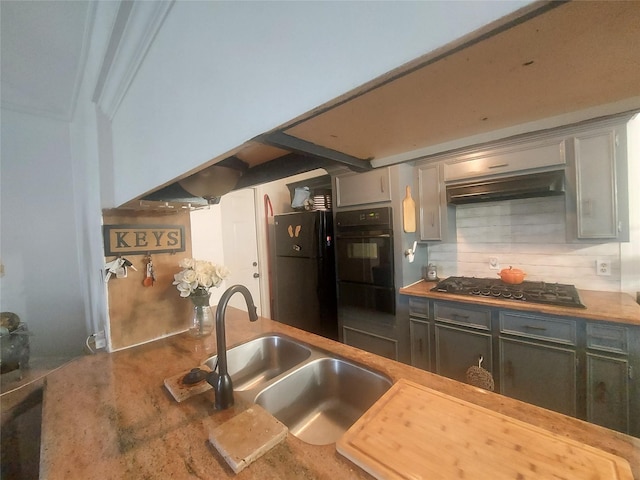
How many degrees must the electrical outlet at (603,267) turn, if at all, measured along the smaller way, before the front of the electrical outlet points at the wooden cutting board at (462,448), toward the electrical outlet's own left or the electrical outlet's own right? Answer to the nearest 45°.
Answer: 0° — it already faces it

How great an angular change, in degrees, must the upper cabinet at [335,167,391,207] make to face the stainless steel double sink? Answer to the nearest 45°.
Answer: approximately 45° to its left

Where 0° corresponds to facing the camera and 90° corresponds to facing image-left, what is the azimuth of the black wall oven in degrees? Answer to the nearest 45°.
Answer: approximately 45°

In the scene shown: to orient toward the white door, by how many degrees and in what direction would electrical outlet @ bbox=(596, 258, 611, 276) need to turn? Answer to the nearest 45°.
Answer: approximately 45° to its right

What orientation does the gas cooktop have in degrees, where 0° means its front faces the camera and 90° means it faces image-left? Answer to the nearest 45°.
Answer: approximately 0°

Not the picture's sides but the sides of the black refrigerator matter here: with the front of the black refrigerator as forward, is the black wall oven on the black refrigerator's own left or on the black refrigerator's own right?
on the black refrigerator's own left

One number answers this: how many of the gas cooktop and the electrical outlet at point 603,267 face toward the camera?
2
